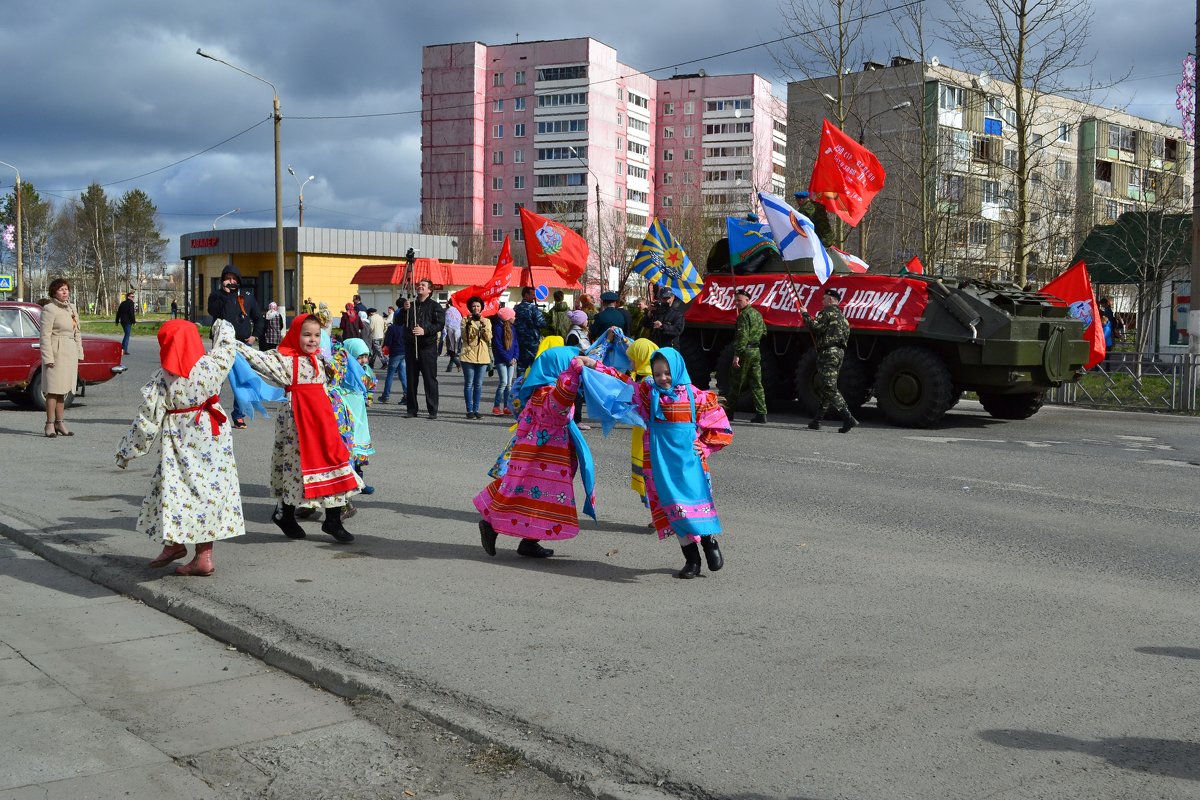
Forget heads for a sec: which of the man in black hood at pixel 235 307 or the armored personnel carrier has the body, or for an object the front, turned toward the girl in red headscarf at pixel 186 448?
the man in black hood

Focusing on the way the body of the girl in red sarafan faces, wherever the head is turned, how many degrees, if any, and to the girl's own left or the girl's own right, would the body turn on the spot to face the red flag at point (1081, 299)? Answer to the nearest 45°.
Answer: approximately 90° to the girl's own left

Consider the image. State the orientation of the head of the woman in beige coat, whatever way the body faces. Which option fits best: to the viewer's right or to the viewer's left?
to the viewer's right

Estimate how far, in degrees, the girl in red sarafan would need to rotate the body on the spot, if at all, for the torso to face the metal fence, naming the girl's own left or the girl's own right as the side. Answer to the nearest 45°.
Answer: approximately 90° to the girl's own left

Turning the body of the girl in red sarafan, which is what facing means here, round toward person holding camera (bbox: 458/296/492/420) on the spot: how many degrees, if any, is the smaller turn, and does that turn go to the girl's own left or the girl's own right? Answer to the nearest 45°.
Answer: approximately 135° to the girl's own left

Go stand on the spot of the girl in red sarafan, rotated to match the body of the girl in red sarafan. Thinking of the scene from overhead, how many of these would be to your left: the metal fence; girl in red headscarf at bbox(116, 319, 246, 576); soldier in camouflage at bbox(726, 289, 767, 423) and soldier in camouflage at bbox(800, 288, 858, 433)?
3

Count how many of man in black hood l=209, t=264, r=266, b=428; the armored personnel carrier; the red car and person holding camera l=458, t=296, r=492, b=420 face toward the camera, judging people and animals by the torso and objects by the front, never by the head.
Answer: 2

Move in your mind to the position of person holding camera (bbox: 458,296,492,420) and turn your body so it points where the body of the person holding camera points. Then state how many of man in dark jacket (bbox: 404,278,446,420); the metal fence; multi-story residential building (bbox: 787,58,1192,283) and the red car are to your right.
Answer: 2

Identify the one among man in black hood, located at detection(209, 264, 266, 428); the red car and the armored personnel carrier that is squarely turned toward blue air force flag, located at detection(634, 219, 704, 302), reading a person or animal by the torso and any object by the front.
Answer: the armored personnel carrier

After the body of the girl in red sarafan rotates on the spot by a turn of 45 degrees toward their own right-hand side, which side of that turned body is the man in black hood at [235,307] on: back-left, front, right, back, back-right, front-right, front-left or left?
back

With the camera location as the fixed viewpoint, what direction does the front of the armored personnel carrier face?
facing away from the viewer and to the left of the viewer

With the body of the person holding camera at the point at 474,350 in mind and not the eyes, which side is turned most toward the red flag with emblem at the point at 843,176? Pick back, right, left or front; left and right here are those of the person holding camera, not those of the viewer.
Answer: left

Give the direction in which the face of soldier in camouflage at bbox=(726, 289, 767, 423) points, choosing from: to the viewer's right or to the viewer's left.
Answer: to the viewer's left

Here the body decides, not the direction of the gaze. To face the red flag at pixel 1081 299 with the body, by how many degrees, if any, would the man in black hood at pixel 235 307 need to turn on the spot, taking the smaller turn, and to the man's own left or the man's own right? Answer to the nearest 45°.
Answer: approximately 90° to the man's own left

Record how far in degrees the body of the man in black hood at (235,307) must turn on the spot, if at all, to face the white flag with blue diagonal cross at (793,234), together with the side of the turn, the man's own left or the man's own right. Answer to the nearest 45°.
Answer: approximately 90° to the man's own left
